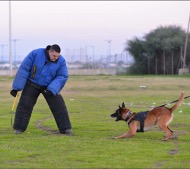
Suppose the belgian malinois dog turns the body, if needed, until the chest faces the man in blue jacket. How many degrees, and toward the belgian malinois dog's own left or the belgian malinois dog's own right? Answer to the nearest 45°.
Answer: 0° — it already faces them

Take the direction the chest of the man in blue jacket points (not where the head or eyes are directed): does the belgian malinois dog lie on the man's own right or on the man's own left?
on the man's own left

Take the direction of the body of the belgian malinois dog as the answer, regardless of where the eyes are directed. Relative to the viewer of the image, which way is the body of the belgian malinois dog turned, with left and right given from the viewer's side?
facing to the left of the viewer

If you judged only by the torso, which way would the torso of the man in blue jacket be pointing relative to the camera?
toward the camera

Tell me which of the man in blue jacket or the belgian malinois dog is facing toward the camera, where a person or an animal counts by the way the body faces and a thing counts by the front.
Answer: the man in blue jacket

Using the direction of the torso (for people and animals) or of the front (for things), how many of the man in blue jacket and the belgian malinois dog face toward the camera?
1

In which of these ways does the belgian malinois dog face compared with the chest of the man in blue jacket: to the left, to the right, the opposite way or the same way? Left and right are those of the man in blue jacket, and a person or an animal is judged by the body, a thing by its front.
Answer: to the right
